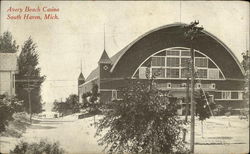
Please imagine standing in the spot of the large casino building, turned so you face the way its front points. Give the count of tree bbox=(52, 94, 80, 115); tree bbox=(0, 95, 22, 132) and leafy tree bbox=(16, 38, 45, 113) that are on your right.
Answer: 3

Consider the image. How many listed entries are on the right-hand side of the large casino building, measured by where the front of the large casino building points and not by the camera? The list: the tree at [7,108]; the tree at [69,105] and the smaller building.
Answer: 3

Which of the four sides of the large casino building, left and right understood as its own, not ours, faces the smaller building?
right

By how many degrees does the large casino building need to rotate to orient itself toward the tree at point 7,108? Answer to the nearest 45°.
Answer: approximately 90° to its right

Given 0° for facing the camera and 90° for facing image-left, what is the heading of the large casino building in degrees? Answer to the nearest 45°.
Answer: approximately 0°
